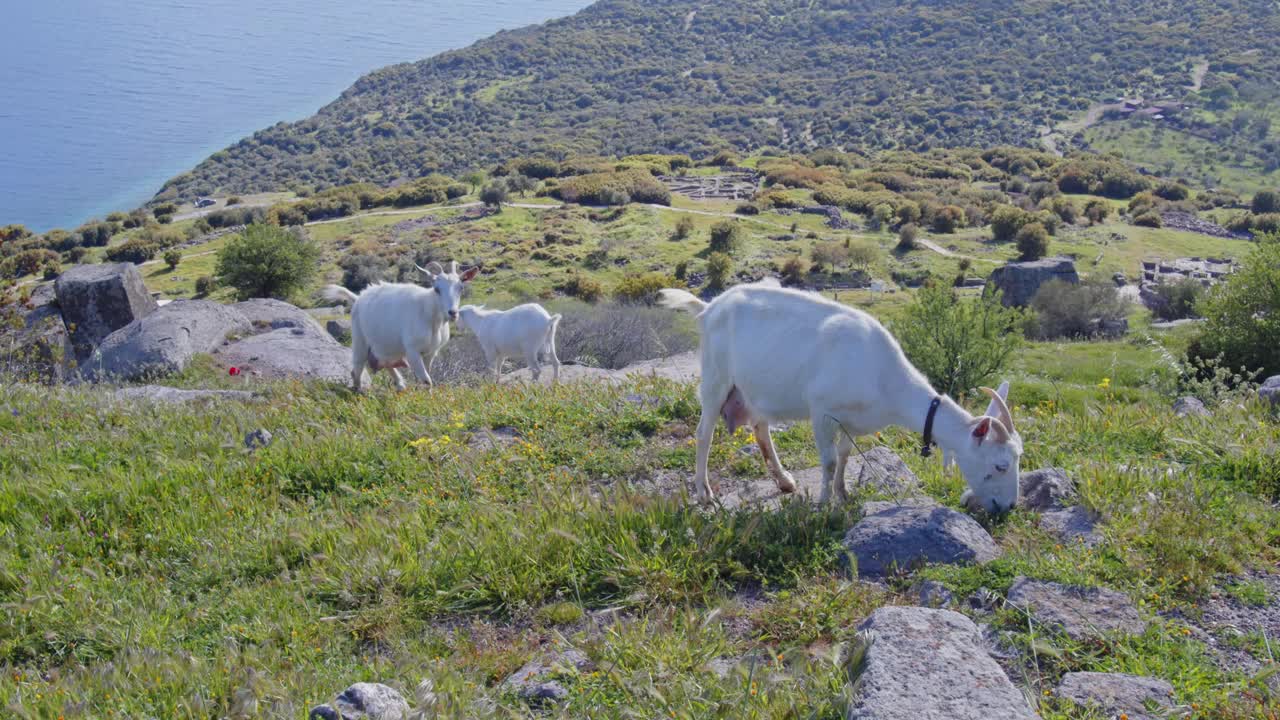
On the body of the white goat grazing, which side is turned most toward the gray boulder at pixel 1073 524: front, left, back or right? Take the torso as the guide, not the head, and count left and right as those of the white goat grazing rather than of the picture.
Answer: front

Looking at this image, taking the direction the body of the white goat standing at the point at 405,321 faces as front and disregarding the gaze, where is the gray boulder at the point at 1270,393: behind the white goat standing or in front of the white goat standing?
in front

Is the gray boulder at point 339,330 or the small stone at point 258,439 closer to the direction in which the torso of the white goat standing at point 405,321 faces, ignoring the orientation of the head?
the small stone

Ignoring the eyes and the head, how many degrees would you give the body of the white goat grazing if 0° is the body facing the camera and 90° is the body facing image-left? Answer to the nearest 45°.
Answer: approximately 270°

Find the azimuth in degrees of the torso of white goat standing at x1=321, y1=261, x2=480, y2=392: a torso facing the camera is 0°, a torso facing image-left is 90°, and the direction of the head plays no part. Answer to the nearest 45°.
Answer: approximately 315°

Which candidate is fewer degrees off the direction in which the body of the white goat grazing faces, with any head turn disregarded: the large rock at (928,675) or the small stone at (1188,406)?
the small stone

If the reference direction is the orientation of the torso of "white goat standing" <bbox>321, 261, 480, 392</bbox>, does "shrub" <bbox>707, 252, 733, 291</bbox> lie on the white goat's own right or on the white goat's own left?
on the white goat's own left

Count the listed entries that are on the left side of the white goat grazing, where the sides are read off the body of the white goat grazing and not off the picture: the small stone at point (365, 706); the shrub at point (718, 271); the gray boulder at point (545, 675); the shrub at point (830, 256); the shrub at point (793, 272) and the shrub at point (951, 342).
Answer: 4

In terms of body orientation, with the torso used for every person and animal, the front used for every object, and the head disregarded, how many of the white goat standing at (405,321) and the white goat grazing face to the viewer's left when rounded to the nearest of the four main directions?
0

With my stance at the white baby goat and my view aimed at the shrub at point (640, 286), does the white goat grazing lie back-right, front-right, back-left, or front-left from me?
back-right

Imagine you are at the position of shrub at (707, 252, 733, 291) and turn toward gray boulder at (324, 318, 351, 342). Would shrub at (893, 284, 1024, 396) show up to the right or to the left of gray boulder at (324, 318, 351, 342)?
left
